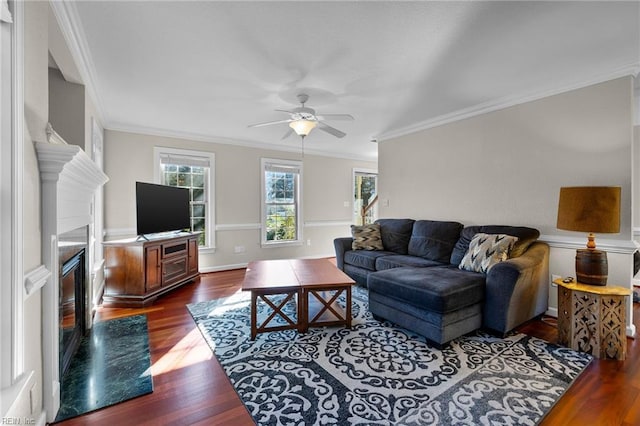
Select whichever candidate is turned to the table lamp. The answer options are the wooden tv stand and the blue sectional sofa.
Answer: the wooden tv stand

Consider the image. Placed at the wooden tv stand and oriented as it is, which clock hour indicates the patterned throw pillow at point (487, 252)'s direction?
The patterned throw pillow is roughly at 12 o'clock from the wooden tv stand.

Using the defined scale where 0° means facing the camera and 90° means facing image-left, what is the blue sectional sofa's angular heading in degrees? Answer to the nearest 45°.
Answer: approximately 45°

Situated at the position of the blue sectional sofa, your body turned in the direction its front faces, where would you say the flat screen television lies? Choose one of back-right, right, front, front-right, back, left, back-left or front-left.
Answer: front-right

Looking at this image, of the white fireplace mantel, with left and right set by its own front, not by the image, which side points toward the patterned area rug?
front

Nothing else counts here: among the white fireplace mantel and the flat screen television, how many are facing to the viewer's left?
0

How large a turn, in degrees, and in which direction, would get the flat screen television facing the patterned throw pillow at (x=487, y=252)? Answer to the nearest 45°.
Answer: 0° — it already faces it

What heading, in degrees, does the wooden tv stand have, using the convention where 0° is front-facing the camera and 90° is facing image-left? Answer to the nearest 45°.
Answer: approximately 315°

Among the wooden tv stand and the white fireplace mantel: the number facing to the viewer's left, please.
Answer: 0

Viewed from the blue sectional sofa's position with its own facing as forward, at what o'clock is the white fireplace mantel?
The white fireplace mantel is roughly at 12 o'clock from the blue sectional sofa.

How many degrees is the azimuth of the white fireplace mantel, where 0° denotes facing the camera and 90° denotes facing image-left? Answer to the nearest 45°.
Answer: approximately 315°

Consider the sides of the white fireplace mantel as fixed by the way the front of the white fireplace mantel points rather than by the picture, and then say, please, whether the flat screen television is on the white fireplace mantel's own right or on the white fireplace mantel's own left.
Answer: on the white fireplace mantel's own left

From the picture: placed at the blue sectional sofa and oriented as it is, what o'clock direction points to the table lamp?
The table lamp is roughly at 9 o'clock from the blue sectional sofa.
